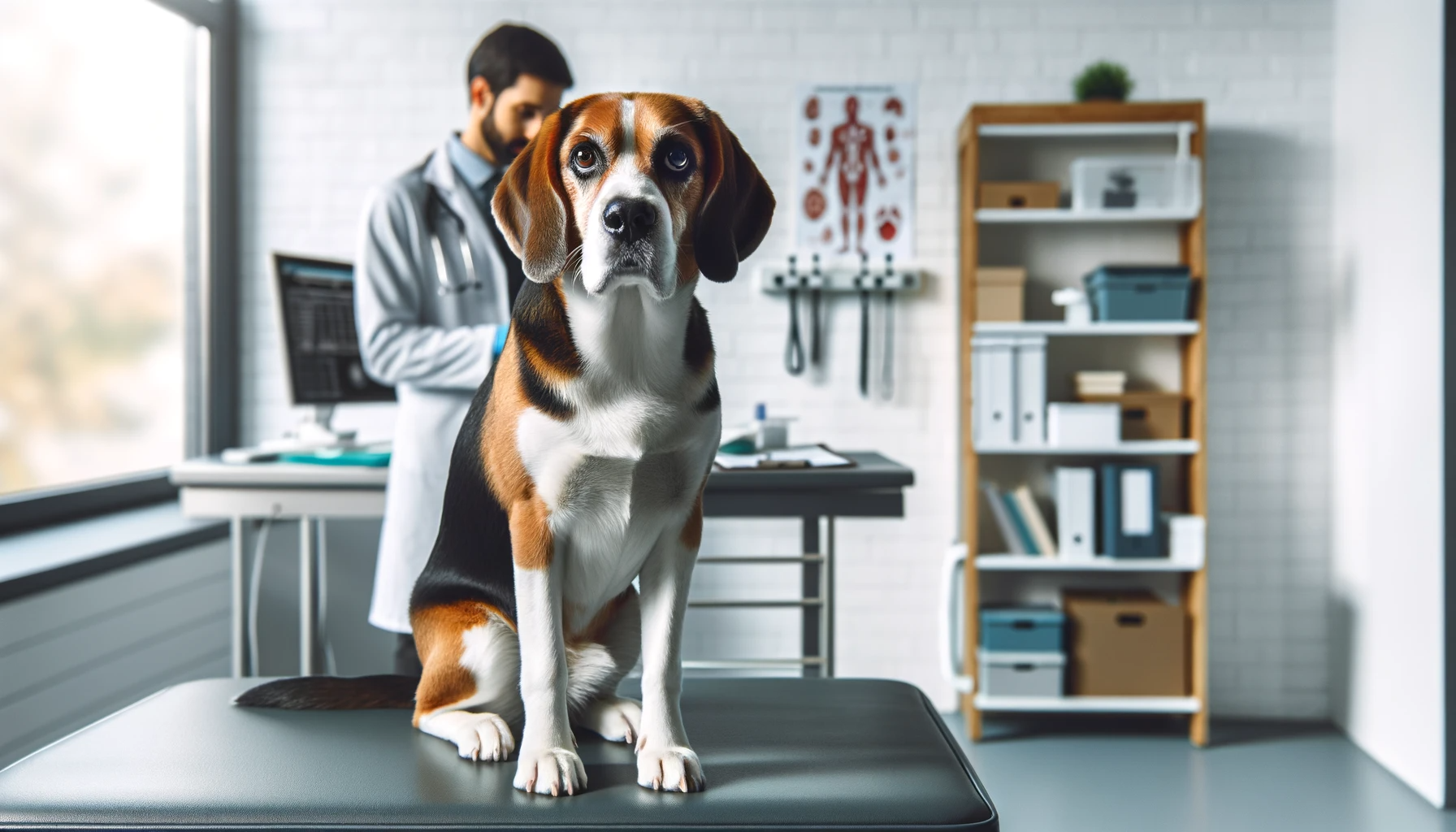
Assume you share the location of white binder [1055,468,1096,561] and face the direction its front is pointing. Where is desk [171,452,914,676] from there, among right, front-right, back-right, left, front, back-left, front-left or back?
front-right

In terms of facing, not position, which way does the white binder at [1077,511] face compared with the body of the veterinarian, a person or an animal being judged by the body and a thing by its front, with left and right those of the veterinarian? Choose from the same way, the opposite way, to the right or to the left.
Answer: to the right

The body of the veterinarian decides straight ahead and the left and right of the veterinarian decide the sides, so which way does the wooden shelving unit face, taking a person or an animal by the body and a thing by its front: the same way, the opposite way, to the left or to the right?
to the right

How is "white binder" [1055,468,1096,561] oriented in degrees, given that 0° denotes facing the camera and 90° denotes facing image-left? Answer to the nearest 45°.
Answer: approximately 0°

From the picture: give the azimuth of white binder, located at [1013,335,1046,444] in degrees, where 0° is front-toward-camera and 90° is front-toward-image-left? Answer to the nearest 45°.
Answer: approximately 0°

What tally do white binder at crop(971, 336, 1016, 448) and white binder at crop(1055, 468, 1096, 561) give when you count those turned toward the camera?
2

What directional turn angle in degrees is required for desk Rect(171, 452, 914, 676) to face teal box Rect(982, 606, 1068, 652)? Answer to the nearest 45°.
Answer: approximately 135° to its left

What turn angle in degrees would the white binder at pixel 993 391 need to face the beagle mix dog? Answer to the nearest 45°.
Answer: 0° — it already faces it

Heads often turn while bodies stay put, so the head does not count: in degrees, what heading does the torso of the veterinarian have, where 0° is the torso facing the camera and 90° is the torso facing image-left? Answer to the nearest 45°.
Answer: approximately 315°
